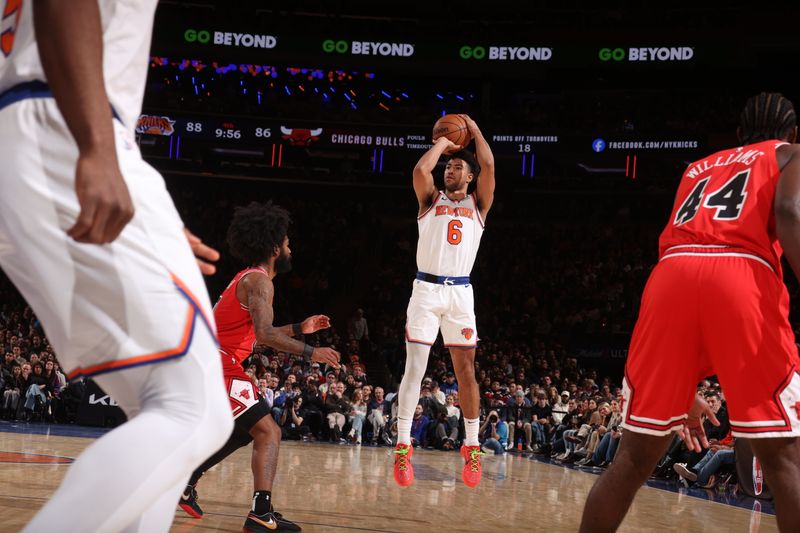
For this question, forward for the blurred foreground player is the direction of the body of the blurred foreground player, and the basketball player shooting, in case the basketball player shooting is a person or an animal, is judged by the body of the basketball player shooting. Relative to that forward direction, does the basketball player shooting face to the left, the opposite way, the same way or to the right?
the opposite way

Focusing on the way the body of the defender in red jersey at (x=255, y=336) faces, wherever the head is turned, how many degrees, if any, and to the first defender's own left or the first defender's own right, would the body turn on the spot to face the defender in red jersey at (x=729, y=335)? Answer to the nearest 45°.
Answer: approximately 45° to the first defender's own right

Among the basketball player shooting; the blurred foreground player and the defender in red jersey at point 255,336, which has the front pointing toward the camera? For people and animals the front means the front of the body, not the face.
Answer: the basketball player shooting

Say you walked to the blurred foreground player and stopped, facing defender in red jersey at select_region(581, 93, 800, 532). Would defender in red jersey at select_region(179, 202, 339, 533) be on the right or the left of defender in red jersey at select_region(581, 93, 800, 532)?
left

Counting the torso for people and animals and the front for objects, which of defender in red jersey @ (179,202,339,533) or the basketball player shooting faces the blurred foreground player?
the basketball player shooting

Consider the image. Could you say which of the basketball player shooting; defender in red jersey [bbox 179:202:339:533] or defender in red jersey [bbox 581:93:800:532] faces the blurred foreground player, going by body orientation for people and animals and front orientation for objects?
the basketball player shooting

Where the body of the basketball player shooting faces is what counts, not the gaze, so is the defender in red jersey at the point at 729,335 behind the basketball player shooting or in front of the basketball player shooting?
in front

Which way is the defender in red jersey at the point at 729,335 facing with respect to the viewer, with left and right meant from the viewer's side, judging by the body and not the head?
facing away from the viewer

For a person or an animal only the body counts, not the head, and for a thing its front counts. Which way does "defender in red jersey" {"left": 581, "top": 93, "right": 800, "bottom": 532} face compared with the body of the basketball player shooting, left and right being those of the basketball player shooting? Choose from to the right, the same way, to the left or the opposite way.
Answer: the opposite way

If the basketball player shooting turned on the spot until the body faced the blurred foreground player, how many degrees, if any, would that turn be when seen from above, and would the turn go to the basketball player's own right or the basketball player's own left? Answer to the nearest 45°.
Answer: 0° — they already face them

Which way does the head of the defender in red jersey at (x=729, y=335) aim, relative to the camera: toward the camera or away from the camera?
away from the camera

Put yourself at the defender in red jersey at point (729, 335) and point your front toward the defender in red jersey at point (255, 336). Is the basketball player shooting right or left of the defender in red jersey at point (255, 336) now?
right

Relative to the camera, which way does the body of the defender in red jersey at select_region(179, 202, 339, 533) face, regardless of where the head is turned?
to the viewer's right
